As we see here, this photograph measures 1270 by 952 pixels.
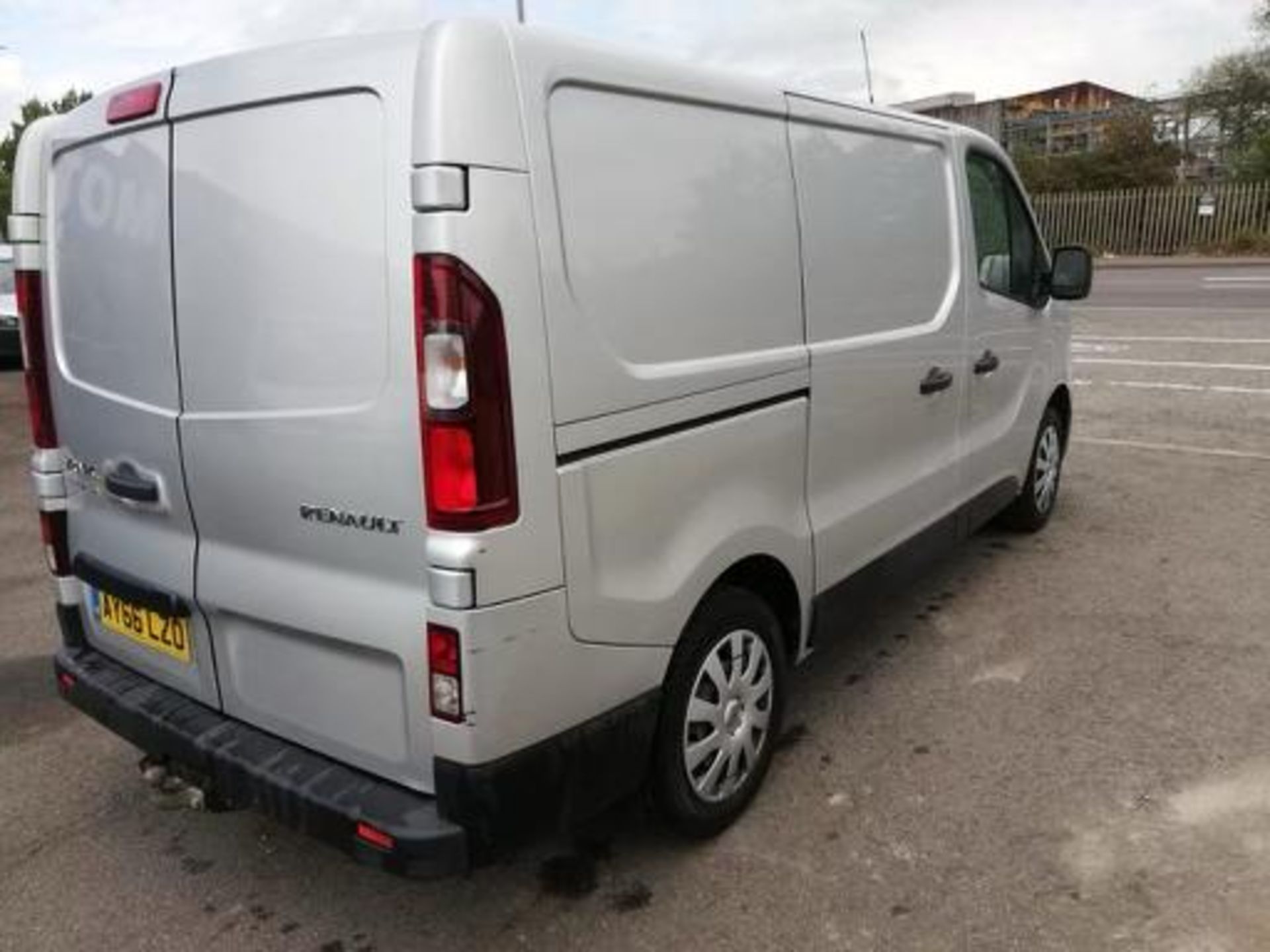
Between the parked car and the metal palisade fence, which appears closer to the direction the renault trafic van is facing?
the metal palisade fence

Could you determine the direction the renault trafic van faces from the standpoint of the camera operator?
facing away from the viewer and to the right of the viewer

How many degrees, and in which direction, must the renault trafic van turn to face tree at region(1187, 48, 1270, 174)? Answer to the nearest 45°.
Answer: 0° — it already faces it

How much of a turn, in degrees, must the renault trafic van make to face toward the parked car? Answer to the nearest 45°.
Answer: approximately 90° to its left

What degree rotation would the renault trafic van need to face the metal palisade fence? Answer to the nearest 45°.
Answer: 0° — it already faces it

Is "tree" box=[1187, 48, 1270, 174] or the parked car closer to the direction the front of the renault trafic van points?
the tree
